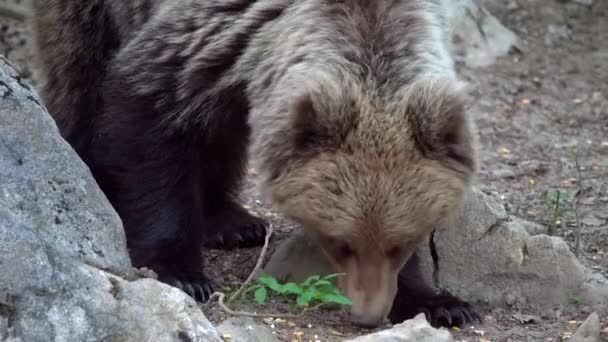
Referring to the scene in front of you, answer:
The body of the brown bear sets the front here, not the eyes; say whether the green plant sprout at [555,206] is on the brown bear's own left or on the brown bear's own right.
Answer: on the brown bear's own left

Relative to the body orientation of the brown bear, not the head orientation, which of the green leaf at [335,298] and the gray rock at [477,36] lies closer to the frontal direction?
the green leaf

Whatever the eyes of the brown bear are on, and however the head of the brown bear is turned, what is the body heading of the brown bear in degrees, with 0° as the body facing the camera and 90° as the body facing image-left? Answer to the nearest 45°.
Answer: approximately 315°

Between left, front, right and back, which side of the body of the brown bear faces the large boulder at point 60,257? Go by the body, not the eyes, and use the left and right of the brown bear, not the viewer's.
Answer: right

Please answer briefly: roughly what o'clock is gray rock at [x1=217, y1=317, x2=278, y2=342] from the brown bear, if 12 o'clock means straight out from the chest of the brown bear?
The gray rock is roughly at 2 o'clock from the brown bear.

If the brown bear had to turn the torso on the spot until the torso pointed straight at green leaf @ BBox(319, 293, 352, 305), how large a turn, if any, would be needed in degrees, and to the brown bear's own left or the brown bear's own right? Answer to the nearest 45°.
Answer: approximately 45° to the brown bear's own right

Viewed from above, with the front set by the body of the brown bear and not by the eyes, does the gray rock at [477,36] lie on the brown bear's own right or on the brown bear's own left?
on the brown bear's own left
